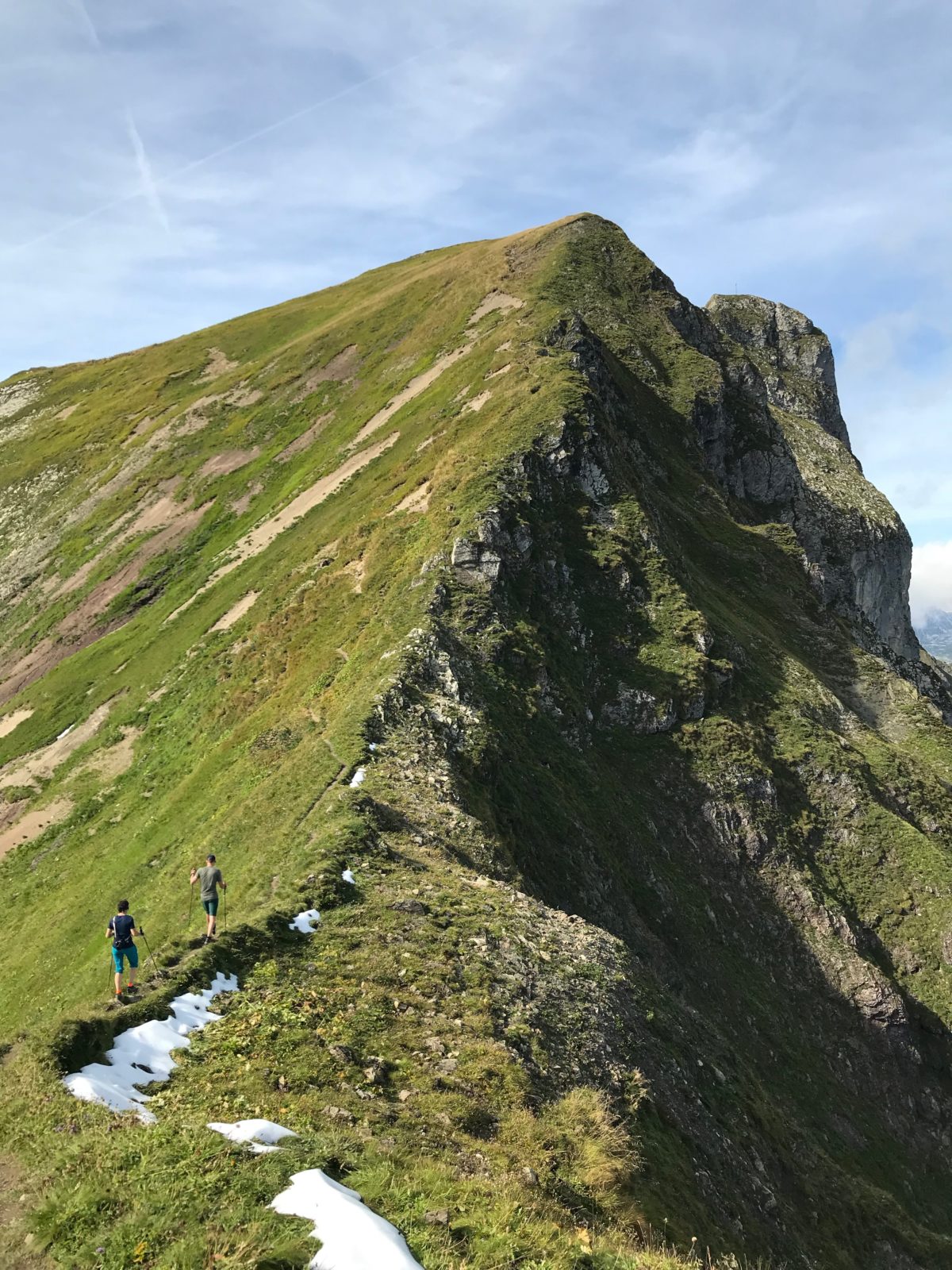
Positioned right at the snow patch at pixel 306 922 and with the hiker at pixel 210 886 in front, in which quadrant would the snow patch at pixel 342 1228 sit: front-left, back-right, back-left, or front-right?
back-left

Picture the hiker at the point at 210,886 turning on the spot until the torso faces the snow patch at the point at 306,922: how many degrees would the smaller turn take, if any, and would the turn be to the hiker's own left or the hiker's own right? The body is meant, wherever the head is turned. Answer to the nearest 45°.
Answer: approximately 135° to the hiker's own right

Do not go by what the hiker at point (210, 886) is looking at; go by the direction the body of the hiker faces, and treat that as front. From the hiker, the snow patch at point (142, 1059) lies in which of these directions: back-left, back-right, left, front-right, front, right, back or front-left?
back

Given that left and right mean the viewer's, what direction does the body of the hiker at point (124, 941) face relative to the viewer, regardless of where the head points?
facing away from the viewer

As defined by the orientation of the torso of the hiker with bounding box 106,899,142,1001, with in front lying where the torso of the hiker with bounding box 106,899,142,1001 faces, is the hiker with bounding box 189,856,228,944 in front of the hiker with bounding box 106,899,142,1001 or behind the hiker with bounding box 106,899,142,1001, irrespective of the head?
in front

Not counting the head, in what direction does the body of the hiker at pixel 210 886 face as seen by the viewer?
away from the camera

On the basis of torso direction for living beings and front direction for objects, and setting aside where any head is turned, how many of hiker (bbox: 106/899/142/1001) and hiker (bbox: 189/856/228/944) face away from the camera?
2

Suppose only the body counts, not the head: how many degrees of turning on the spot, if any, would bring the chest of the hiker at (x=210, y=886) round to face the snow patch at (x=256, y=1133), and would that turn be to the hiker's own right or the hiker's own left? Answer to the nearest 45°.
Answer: approximately 180°
